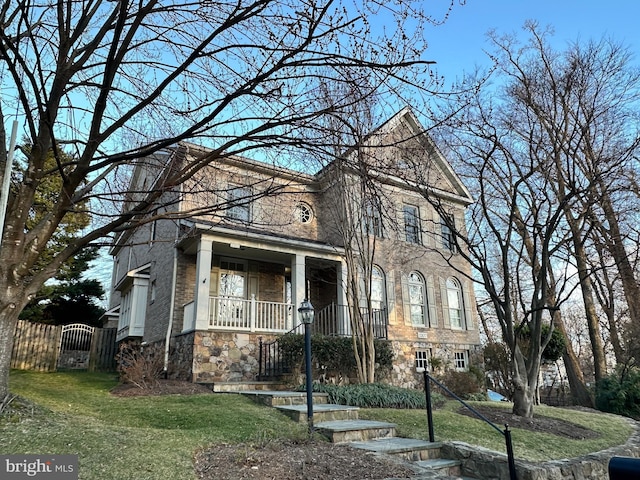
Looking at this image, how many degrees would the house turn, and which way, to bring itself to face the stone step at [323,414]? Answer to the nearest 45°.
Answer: approximately 45° to its right

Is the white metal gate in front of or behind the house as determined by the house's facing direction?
behind

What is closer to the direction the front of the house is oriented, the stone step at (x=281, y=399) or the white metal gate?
the stone step

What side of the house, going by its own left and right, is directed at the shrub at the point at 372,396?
front

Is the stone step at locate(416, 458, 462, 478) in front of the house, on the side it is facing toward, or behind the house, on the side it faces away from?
in front

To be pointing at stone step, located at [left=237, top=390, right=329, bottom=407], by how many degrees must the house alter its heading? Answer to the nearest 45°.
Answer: approximately 45° to its right

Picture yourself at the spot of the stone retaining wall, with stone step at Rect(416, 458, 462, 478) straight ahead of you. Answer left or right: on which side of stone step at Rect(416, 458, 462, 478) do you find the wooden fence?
right

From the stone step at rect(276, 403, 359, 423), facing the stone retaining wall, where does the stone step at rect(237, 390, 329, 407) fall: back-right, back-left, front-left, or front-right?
back-left

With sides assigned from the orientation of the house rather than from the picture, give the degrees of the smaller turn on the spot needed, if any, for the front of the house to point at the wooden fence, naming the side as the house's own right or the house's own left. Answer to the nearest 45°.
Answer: approximately 135° to the house's own right

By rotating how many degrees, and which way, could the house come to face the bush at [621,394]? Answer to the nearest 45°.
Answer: approximately 45° to its left

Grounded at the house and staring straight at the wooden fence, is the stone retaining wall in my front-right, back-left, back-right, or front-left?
back-left

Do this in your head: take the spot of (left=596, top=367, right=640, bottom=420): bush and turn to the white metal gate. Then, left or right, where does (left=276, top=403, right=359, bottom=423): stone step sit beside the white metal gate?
left
